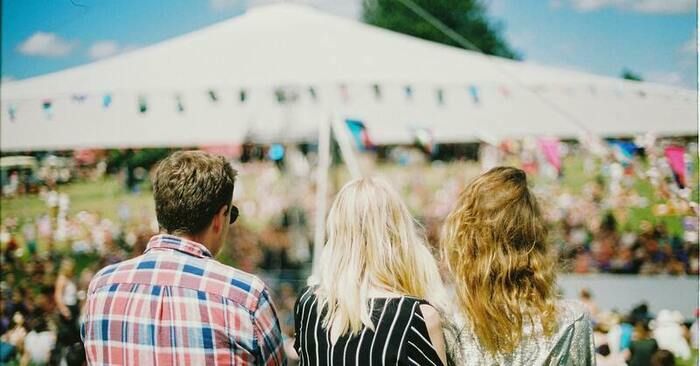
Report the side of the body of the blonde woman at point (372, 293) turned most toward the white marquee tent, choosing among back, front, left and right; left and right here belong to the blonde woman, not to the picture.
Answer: front

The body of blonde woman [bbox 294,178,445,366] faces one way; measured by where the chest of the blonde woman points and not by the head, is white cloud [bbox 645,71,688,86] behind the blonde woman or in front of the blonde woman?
in front

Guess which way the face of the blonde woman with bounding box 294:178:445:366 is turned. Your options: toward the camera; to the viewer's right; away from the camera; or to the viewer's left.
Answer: away from the camera

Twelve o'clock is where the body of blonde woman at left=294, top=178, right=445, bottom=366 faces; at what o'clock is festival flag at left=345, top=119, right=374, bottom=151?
The festival flag is roughly at 12 o'clock from the blonde woman.

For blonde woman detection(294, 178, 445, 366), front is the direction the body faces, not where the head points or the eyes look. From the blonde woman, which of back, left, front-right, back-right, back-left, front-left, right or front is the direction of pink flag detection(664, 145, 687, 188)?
front-right

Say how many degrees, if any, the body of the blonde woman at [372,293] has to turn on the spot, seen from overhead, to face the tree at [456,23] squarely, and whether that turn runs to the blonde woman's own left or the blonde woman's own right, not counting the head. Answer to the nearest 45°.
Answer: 0° — they already face it

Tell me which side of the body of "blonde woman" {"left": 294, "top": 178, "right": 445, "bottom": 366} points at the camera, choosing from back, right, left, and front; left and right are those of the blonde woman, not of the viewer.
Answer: back

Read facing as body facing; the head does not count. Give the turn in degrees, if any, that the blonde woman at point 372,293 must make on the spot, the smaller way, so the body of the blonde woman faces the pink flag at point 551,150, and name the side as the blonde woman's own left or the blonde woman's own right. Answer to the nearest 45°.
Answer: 0° — they already face it

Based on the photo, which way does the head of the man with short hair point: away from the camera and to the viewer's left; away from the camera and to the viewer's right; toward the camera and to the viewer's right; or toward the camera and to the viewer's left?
away from the camera and to the viewer's right
